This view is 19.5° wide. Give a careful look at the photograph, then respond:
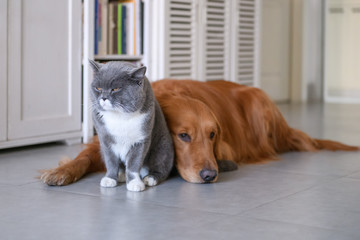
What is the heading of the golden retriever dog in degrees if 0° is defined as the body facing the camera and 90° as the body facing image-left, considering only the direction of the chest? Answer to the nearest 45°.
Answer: approximately 45°

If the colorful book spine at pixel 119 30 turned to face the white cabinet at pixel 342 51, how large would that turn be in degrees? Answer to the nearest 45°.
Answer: approximately 135° to its left

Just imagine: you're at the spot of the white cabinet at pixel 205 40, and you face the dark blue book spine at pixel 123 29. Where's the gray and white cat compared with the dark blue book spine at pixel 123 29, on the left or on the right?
left

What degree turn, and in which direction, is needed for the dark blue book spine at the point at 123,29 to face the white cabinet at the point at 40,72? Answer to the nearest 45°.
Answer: approximately 45° to its right

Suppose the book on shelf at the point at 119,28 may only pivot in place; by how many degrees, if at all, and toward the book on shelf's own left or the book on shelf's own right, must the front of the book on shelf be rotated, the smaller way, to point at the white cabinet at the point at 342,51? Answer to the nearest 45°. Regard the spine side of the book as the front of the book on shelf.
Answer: approximately 135° to the book on shelf's own left

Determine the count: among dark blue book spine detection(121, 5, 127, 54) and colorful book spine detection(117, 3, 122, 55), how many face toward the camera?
2

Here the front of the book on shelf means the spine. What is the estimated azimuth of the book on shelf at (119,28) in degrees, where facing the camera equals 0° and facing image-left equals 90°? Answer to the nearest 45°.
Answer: approximately 0°

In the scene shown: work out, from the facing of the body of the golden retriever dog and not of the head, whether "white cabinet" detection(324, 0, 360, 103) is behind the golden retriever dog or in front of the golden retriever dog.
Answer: behind

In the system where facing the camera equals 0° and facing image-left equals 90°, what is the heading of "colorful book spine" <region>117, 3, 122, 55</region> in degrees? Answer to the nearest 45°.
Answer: approximately 0°

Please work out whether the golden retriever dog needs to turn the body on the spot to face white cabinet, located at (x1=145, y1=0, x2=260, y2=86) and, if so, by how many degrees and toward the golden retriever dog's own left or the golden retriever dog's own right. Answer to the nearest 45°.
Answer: approximately 135° to the golden retriever dog's own right
